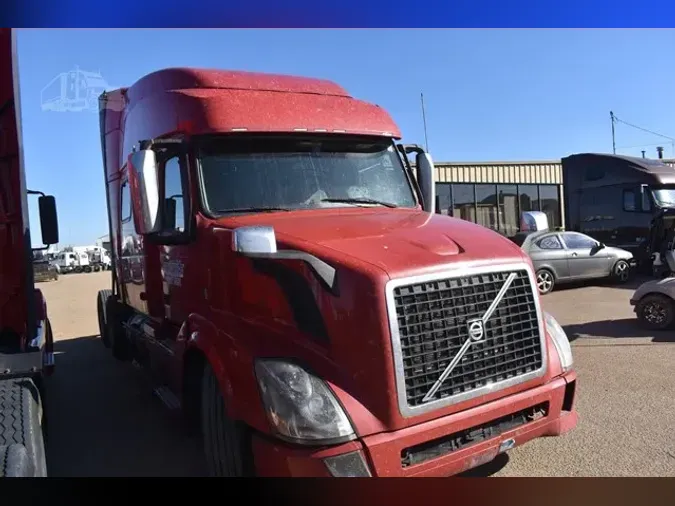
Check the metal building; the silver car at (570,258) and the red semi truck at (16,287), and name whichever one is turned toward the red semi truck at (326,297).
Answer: the metal building

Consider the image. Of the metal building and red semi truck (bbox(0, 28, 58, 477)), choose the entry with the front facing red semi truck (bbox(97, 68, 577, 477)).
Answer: the metal building

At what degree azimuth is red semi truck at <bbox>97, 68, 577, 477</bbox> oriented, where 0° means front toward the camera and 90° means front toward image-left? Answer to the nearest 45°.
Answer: approximately 315°

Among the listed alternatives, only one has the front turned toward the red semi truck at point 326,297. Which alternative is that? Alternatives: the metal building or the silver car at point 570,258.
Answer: the metal building

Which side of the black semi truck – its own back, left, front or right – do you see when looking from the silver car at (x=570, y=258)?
right

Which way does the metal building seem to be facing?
toward the camera

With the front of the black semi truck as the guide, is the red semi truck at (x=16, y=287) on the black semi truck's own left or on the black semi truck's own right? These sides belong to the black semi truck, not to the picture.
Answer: on the black semi truck's own right
